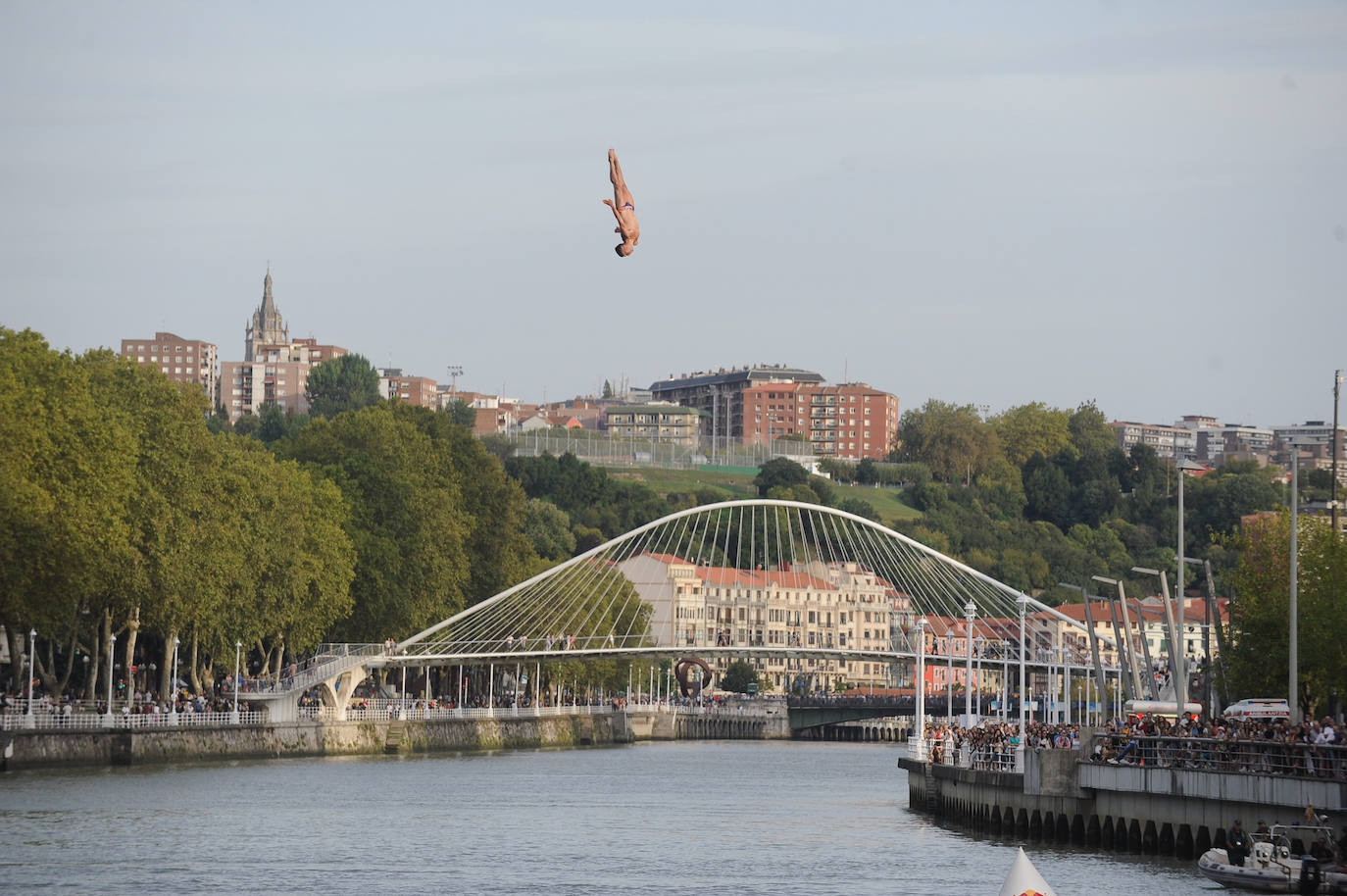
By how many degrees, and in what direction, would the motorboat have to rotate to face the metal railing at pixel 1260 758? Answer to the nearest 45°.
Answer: approximately 90° to its right

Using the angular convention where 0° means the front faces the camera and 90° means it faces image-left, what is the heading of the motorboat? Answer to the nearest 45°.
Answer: approximately 90°
